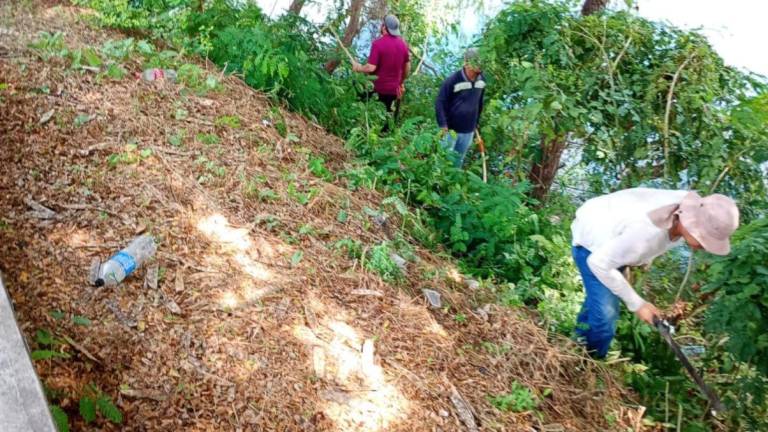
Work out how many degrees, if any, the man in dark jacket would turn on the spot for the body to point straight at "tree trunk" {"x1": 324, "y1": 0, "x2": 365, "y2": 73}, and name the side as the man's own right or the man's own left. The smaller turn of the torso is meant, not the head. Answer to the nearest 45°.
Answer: approximately 180°

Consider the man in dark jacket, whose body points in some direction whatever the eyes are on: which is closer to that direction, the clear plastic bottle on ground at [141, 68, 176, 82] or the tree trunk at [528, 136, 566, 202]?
the tree trunk

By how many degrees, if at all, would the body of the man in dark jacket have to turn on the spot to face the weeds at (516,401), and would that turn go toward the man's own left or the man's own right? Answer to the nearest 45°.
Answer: approximately 45° to the man's own right

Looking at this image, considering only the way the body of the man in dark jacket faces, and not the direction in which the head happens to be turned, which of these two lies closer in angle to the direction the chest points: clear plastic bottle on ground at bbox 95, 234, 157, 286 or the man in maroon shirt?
the clear plastic bottle on ground

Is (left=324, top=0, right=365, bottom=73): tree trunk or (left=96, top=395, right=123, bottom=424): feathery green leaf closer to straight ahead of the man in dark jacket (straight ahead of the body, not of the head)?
the feathery green leaf

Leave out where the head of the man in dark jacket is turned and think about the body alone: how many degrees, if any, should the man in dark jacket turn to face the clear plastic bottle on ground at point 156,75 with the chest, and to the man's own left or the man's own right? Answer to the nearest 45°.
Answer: approximately 90° to the man's own right

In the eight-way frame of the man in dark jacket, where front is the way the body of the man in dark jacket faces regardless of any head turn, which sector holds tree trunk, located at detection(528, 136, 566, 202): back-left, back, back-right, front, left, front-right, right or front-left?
front-left

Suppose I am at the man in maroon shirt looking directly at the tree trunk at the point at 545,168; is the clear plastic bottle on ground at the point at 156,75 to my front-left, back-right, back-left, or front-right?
back-right

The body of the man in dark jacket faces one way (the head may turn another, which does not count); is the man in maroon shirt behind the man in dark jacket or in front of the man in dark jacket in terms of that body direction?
behind

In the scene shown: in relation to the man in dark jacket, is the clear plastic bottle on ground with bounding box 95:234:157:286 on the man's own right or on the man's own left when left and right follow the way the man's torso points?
on the man's own right
